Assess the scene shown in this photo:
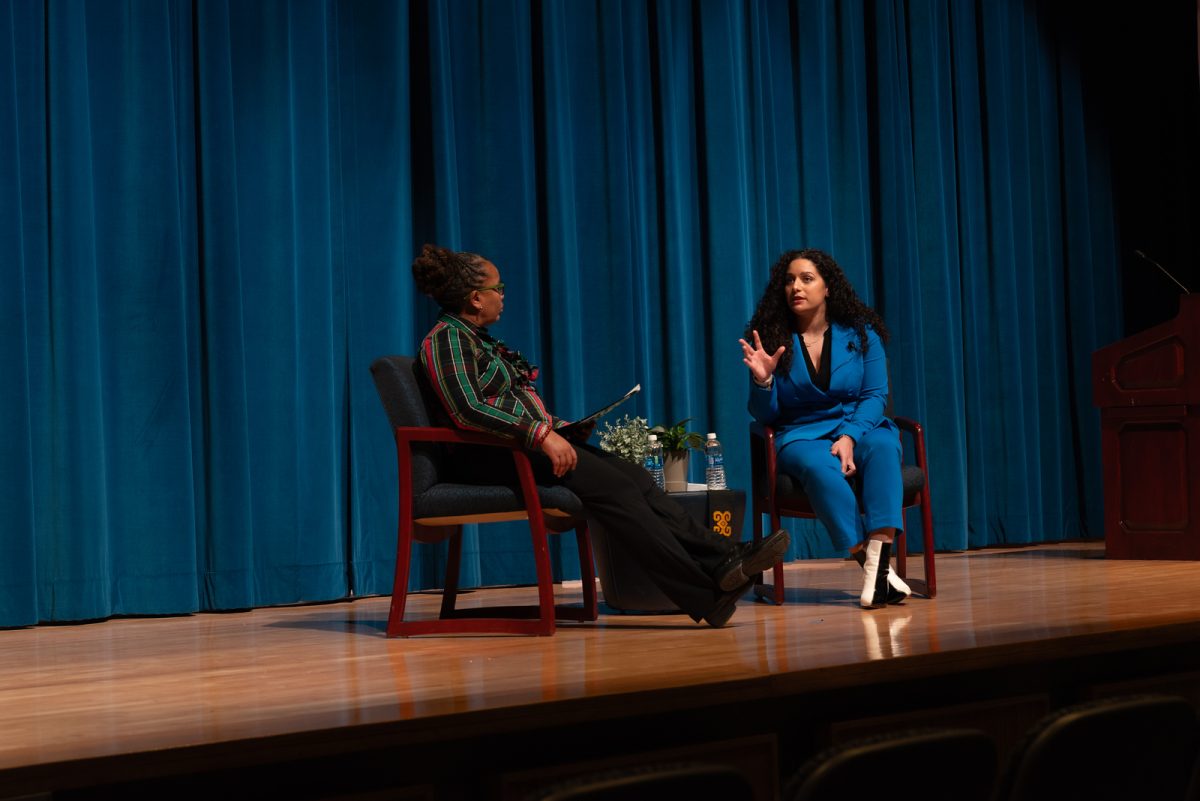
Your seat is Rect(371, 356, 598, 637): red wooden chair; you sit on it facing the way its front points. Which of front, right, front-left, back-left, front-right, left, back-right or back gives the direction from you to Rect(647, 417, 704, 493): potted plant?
front-left

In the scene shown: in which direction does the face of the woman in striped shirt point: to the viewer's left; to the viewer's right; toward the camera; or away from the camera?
to the viewer's right

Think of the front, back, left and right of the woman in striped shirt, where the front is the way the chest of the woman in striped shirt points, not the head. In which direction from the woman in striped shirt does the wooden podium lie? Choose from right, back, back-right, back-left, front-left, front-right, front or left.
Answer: front-left

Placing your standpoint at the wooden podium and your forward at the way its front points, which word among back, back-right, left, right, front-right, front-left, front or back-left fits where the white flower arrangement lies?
back-right

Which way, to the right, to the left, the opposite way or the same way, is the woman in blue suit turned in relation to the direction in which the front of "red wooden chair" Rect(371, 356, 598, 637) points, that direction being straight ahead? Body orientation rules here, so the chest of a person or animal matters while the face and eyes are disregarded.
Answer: to the right

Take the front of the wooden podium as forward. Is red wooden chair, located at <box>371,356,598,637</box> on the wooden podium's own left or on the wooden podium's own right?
on the wooden podium's own right

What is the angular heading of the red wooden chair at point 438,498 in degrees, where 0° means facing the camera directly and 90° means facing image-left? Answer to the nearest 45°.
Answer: approximately 270°

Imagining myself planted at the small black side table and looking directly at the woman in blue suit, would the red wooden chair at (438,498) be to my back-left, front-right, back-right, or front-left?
back-right

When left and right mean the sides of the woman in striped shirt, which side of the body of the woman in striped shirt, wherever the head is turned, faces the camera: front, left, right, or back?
right

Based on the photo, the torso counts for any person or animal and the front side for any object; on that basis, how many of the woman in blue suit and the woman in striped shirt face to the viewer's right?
1
